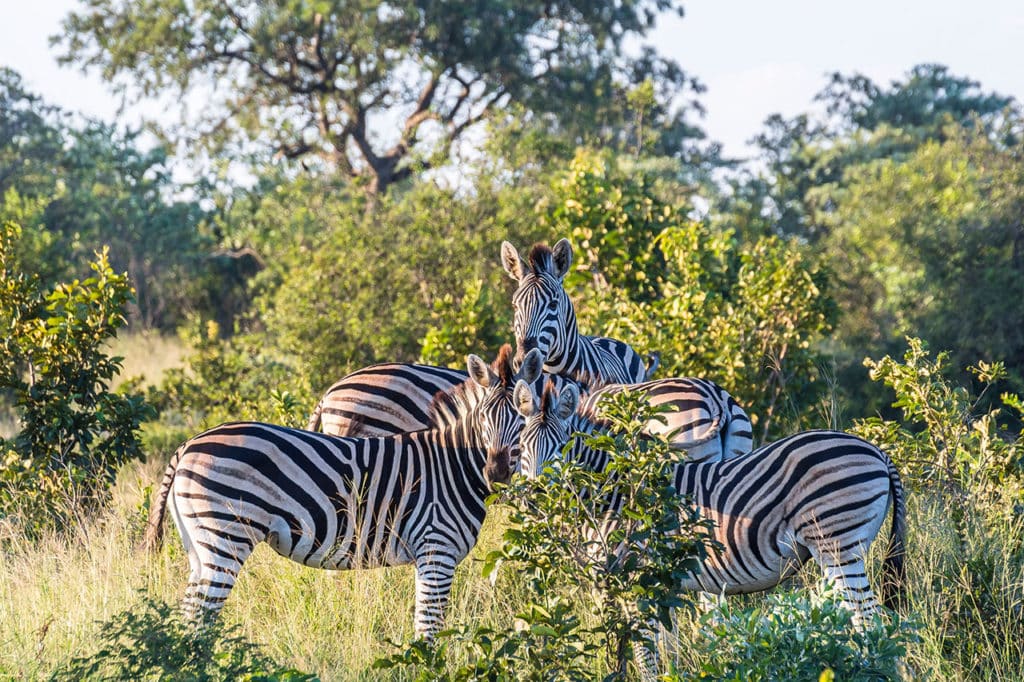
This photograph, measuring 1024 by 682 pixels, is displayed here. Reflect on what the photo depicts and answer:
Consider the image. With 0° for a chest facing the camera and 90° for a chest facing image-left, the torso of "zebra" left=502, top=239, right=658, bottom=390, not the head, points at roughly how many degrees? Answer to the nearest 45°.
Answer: approximately 45°

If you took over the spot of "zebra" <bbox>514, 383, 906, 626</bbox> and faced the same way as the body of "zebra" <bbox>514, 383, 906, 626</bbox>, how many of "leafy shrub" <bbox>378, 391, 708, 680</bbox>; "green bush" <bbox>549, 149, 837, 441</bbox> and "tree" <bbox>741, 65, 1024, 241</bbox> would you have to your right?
2

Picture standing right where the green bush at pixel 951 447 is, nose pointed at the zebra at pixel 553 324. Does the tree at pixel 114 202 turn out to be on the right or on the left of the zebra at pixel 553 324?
right

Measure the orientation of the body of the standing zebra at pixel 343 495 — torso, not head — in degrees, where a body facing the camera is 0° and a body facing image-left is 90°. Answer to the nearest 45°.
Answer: approximately 270°

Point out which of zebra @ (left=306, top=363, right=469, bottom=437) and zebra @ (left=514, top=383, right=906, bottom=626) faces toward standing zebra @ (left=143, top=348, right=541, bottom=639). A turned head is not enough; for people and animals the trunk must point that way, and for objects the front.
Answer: zebra @ (left=514, top=383, right=906, bottom=626)

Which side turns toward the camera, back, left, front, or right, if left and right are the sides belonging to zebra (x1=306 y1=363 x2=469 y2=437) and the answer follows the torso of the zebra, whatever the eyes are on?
right

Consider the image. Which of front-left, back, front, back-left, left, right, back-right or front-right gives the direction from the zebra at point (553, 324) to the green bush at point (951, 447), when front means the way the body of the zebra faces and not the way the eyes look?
back-left

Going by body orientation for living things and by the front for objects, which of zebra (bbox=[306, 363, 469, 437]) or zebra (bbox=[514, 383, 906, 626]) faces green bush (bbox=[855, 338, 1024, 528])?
zebra (bbox=[306, 363, 469, 437])

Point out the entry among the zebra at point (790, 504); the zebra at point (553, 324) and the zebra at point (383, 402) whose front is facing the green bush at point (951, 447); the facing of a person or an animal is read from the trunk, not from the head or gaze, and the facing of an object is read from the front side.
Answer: the zebra at point (383, 402)

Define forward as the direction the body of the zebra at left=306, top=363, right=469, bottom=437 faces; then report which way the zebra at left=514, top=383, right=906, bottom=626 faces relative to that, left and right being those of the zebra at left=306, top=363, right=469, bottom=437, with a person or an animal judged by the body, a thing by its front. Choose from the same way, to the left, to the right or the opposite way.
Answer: the opposite way

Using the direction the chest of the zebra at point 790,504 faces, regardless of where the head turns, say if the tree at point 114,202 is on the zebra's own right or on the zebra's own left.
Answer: on the zebra's own right

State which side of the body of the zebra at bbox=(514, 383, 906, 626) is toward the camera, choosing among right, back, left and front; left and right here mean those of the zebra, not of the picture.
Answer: left
